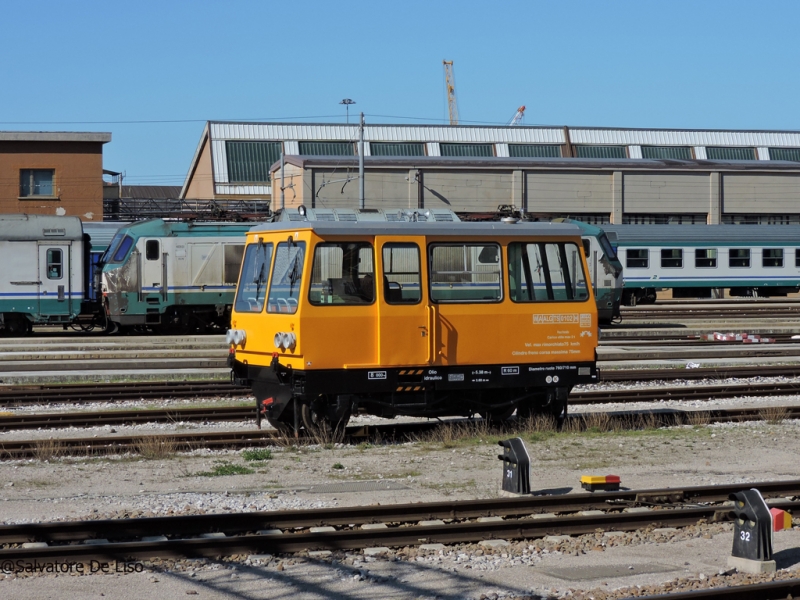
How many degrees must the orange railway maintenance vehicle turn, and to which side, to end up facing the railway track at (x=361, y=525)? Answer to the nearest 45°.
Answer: approximately 45° to its left
